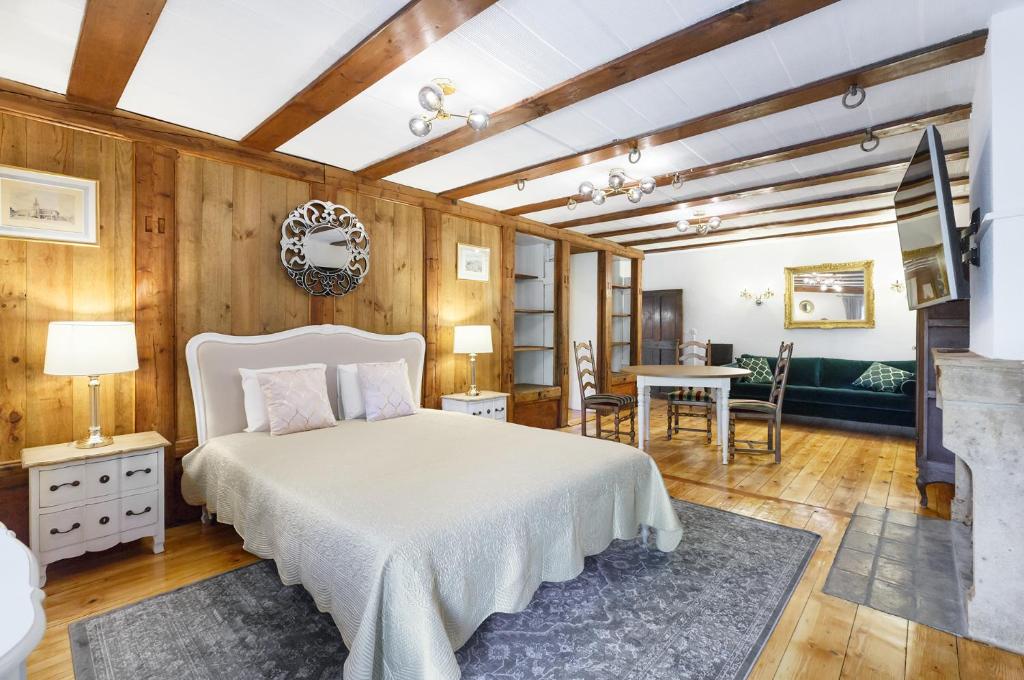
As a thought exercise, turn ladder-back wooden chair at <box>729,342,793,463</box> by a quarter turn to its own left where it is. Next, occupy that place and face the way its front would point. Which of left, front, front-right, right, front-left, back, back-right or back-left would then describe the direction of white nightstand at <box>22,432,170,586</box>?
front-right

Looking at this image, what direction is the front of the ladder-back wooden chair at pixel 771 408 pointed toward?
to the viewer's left

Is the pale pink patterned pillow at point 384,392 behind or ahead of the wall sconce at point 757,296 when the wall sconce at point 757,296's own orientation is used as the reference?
ahead

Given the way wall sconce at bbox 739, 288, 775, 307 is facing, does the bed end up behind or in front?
in front

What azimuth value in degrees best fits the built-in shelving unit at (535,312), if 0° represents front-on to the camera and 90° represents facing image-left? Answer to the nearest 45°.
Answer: approximately 315°

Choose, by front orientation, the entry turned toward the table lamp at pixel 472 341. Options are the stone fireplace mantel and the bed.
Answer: the stone fireplace mantel

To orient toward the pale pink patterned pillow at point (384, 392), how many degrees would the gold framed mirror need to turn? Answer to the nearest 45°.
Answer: approximately 45° to its right

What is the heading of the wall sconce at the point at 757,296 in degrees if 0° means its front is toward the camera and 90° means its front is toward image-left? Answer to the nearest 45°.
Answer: approximately 0°

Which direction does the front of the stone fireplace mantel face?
to the viewer's left

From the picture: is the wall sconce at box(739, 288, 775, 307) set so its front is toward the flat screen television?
yes

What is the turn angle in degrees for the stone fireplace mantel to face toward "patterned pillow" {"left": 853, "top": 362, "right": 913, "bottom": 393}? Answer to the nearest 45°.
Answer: approximately 90° to its right

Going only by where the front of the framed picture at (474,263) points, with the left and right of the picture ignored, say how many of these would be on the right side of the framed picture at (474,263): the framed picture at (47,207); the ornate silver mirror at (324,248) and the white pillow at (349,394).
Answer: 3

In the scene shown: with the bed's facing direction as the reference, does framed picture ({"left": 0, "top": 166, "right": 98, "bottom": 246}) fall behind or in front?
behind

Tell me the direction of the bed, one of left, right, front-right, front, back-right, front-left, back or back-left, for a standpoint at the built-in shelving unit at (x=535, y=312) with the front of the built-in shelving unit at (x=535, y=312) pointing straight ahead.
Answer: front-right

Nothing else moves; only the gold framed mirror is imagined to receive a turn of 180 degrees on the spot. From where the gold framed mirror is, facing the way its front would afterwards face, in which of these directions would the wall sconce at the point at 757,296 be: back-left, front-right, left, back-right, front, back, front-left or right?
left
